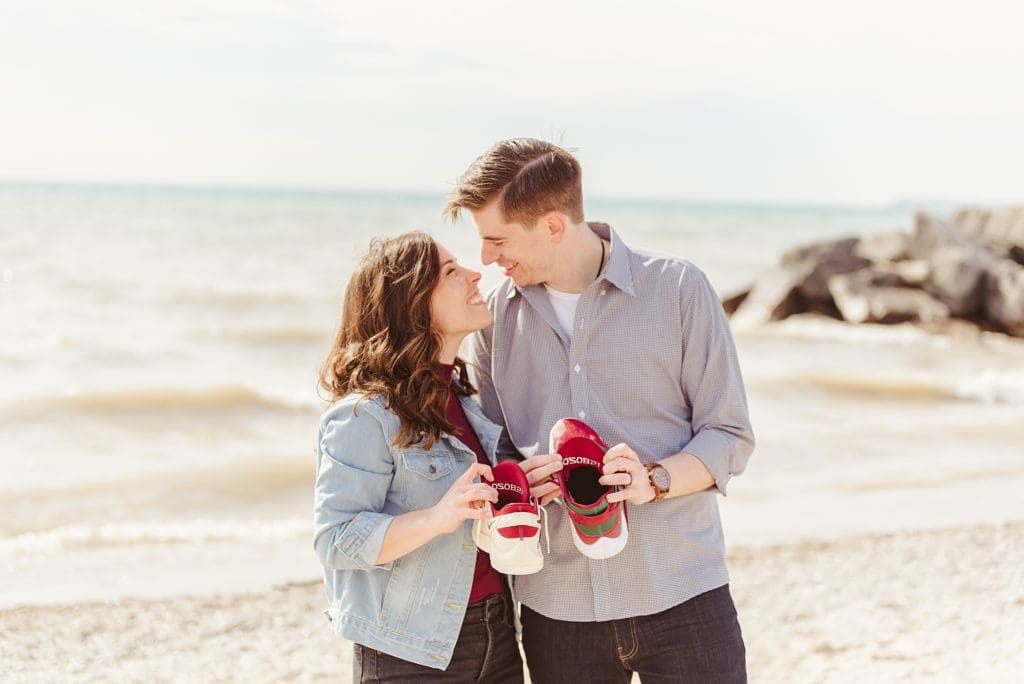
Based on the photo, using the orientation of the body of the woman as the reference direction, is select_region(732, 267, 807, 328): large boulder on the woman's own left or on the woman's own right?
on the woman's own left

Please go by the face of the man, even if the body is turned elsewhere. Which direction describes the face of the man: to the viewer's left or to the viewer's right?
to the viewer's left

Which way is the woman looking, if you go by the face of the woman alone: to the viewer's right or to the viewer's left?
to the viewer's right

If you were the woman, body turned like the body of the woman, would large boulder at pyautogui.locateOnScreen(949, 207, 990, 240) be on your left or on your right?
on your left

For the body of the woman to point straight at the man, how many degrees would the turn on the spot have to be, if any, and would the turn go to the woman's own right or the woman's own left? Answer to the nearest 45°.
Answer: approximately 45° to the woman's own left

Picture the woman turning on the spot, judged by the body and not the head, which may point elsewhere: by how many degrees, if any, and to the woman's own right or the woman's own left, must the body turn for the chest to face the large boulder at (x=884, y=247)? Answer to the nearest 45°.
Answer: approximately 90° to the woman's own left

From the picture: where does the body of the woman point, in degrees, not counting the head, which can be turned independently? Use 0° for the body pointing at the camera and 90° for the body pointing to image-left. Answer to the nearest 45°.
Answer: approximately 315°

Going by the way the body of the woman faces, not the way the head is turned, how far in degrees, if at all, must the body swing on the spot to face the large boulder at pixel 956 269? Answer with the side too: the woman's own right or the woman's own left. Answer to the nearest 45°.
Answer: approximately 90° to the woman's own left

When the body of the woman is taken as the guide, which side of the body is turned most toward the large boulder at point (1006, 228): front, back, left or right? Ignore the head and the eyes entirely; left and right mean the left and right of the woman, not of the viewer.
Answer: left

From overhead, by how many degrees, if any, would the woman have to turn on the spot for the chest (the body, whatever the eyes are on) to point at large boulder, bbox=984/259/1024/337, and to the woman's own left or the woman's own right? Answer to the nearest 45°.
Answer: approximately 90° to the woman's own left

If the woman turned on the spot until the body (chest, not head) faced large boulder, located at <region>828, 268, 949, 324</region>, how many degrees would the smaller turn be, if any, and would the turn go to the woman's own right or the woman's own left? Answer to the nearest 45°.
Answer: approximately 90° to the woman's own left
